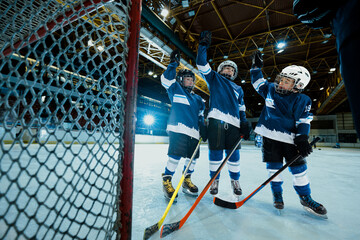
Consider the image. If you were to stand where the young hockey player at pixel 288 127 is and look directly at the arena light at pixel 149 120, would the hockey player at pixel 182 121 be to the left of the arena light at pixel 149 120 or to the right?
left

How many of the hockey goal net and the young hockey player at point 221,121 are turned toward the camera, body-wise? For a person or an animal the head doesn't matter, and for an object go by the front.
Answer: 1

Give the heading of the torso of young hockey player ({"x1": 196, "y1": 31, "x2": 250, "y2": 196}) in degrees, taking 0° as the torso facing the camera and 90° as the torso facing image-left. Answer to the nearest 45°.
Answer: approximately 0°

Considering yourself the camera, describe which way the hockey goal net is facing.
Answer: facing away from the viewer and to the right of the viewer

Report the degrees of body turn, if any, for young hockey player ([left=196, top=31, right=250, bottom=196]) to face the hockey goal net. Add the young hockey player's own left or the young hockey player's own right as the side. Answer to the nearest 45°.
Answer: approximately 45° to the young hockey player's own right

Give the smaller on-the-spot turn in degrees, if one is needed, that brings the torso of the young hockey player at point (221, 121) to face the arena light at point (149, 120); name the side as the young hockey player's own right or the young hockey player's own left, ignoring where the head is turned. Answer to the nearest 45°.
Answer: approximately 135° to the young hockey player's own right

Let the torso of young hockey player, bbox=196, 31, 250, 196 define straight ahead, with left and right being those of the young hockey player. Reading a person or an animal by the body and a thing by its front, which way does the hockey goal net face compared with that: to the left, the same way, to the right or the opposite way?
the opposite way

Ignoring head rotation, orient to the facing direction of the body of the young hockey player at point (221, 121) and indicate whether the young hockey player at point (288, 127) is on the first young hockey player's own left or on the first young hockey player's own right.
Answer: on the first young hockey player's own left

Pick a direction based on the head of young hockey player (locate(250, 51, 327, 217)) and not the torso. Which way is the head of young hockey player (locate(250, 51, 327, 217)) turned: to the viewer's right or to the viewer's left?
to the viewer's left

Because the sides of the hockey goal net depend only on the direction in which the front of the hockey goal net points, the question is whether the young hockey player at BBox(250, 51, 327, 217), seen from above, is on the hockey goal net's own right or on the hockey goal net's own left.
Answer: on the hockey goal net's own right
